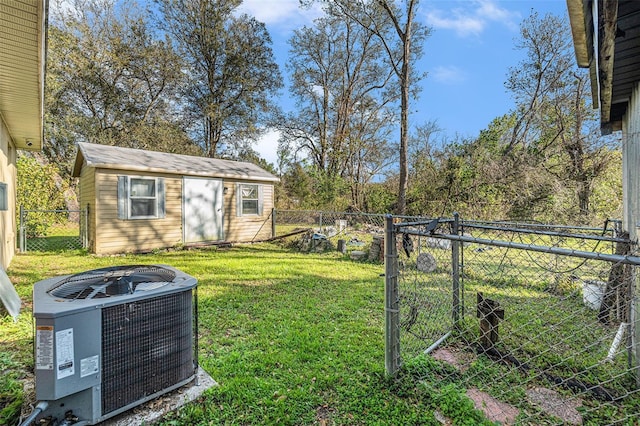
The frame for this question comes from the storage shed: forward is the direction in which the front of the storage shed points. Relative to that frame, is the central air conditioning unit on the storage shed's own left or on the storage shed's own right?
on the storage shed's own right

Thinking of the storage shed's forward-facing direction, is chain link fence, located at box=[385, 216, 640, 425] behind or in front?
in front

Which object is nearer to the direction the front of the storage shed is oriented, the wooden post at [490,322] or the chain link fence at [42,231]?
the wooden post

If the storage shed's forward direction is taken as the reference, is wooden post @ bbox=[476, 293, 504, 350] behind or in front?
in front

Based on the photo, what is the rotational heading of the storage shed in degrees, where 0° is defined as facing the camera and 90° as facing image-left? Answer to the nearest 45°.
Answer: approximately 315°
